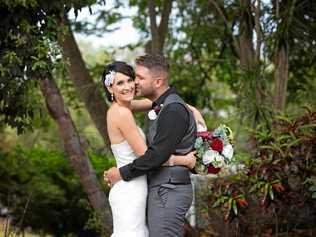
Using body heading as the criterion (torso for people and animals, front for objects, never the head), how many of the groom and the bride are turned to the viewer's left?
1

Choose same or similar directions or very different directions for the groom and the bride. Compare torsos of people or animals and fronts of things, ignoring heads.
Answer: very different directions

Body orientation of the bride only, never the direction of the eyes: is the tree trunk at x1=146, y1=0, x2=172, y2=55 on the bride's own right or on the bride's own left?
on the bride's own left

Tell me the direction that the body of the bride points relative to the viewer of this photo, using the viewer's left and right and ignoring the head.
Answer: facing to the right of the viewer

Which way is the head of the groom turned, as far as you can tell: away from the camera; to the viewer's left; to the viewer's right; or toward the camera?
to the viewer's left

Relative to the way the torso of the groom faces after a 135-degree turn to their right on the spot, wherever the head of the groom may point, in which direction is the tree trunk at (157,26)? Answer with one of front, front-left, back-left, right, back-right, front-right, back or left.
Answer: front-left

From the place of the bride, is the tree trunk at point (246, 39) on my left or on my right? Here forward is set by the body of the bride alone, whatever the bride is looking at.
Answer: on my left

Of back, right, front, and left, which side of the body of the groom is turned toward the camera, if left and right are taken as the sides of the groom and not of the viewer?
left

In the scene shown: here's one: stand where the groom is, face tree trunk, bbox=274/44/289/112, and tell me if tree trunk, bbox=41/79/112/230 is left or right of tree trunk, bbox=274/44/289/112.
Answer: left

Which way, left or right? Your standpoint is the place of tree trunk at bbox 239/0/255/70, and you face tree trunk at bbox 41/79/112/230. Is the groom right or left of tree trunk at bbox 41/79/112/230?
left
